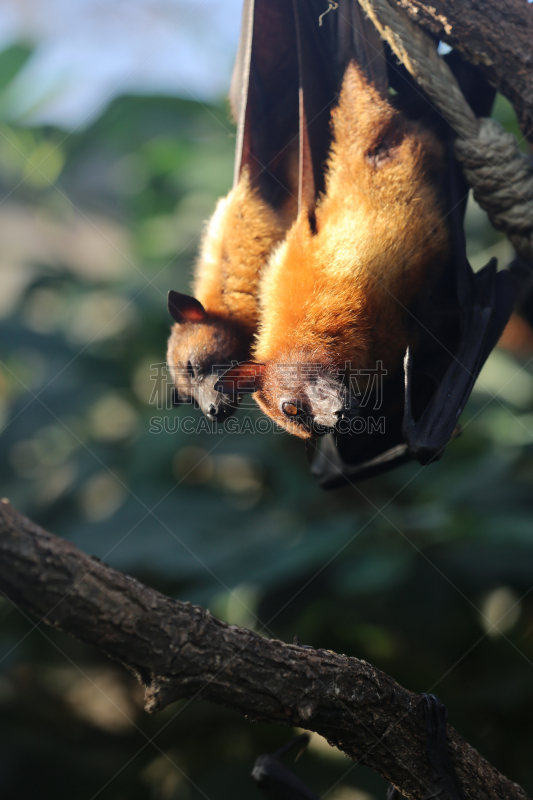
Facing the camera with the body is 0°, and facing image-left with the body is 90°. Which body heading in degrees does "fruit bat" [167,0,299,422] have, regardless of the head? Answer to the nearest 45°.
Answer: approximately 315°

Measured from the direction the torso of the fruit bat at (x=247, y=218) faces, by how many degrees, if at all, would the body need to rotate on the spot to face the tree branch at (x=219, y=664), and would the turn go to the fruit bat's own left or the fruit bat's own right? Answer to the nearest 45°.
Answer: approximately 45° to the fruit bat's own right
